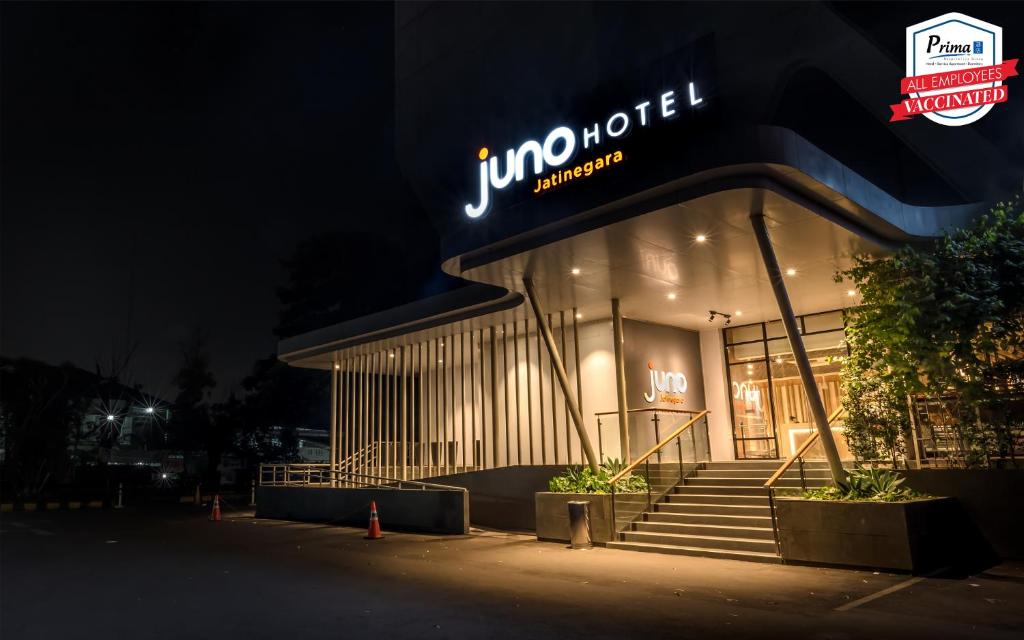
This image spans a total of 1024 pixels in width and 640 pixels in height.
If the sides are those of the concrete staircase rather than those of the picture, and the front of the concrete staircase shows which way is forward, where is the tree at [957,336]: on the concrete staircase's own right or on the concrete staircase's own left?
on the concrete staircase's own left

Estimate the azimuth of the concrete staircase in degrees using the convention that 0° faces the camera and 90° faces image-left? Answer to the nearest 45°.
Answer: approximately 0°

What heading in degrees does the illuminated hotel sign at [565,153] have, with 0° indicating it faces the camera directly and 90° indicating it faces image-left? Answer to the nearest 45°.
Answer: approximately 45°

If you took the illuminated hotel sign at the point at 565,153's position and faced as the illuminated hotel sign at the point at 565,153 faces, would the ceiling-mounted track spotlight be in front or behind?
behind

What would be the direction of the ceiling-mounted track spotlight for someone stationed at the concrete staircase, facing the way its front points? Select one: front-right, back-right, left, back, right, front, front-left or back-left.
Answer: back

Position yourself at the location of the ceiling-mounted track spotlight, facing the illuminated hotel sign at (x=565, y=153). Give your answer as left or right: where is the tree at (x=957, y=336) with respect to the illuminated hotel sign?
left
